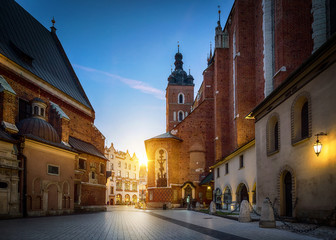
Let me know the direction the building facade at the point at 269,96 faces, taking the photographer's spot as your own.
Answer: facing the viewer and to the left of the viewer

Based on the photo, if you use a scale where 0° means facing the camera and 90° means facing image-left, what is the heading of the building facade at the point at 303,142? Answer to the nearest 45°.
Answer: approximately 45°

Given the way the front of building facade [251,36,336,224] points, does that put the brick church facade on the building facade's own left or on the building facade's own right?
on the building facade's own right

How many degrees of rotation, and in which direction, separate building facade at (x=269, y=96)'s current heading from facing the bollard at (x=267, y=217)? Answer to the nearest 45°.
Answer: approximately 45° to its left
